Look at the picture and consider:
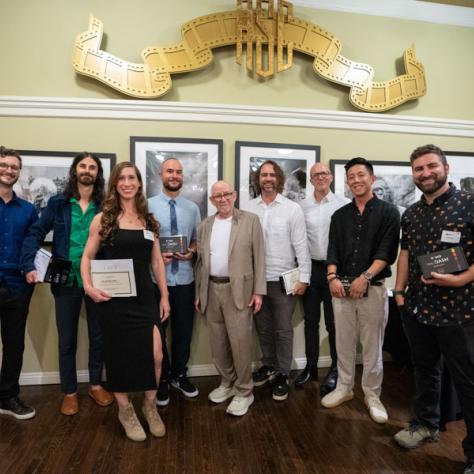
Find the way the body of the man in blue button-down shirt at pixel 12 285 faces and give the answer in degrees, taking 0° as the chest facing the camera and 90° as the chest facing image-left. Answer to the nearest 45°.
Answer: approximately 0°

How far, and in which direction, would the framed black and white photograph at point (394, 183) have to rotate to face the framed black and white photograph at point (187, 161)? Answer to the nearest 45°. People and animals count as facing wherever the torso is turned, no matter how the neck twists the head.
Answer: approximately 45° to its right

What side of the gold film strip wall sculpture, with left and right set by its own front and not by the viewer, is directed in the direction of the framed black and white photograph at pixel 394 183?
left

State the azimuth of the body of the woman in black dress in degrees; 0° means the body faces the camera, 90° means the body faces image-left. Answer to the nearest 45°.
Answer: approximately 0°
